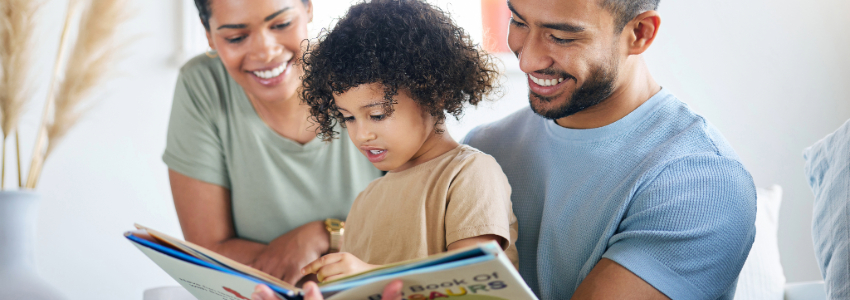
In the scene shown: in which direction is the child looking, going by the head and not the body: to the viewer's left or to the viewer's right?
to the viewer's left

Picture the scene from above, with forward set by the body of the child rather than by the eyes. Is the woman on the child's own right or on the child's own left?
on the child's own right

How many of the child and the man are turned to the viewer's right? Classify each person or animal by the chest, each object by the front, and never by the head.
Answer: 0

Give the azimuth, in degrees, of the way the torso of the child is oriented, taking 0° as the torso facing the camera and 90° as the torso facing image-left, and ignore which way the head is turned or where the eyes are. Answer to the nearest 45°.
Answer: approximately 45°

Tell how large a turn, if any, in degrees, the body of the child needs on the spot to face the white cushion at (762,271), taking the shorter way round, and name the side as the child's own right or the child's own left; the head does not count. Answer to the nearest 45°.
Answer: approximately 135° to the child's own left

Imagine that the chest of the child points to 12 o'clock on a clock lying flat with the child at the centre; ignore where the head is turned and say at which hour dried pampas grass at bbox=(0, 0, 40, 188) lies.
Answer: The dried pampas grass is roughly at 2 o'clock from the child.

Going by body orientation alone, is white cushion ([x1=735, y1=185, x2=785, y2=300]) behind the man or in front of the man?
behind

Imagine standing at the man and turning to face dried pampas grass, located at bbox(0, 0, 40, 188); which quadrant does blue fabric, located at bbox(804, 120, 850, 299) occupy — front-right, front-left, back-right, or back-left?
back-right

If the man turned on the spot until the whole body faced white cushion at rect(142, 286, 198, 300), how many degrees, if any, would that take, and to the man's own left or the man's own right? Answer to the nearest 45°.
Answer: approximately 45° to the man's own right

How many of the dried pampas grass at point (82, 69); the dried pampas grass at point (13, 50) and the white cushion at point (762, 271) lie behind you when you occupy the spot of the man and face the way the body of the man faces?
1

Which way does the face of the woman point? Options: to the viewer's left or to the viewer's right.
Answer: to the viewer's right

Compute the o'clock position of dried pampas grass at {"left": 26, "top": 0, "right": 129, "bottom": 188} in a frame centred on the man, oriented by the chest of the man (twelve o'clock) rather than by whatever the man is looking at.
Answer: The dried pampas grass is roughly at 2 o'clock from the man.

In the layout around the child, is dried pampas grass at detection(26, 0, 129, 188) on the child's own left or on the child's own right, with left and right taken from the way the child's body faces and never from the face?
on the child's own right
